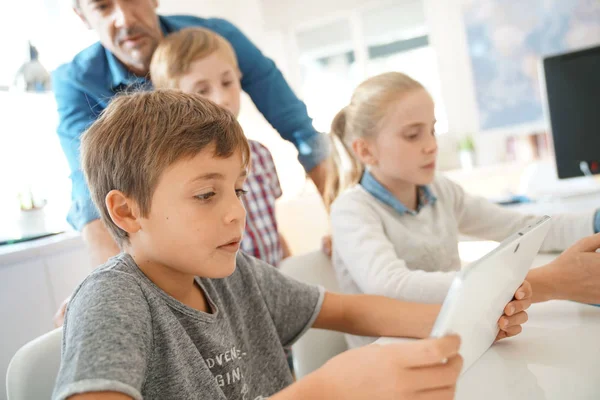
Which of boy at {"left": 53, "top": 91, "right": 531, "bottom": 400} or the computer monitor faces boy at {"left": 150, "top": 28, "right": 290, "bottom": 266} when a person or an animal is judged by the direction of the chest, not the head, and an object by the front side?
the computer monitor

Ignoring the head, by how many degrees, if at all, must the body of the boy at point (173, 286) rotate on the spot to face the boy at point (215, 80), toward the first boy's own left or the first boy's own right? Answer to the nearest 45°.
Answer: approximately 135° to the first boy's own left

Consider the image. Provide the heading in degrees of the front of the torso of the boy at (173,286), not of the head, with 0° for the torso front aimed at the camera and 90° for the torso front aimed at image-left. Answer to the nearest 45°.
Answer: approximately 315°

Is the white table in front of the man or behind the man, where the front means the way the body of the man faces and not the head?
in front

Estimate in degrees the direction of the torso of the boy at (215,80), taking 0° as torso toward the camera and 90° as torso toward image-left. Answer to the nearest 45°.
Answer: approximately 315°

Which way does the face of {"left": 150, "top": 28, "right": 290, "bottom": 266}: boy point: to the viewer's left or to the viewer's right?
to the viewer's right

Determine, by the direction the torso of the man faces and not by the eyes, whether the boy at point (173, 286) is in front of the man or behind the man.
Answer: in front

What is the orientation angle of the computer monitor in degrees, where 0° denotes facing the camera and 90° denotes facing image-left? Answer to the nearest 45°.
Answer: approximately 45°

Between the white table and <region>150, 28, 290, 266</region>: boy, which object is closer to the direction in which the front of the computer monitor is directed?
the boy

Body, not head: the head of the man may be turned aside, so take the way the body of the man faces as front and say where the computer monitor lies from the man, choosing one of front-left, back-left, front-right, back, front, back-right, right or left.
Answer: front-left
